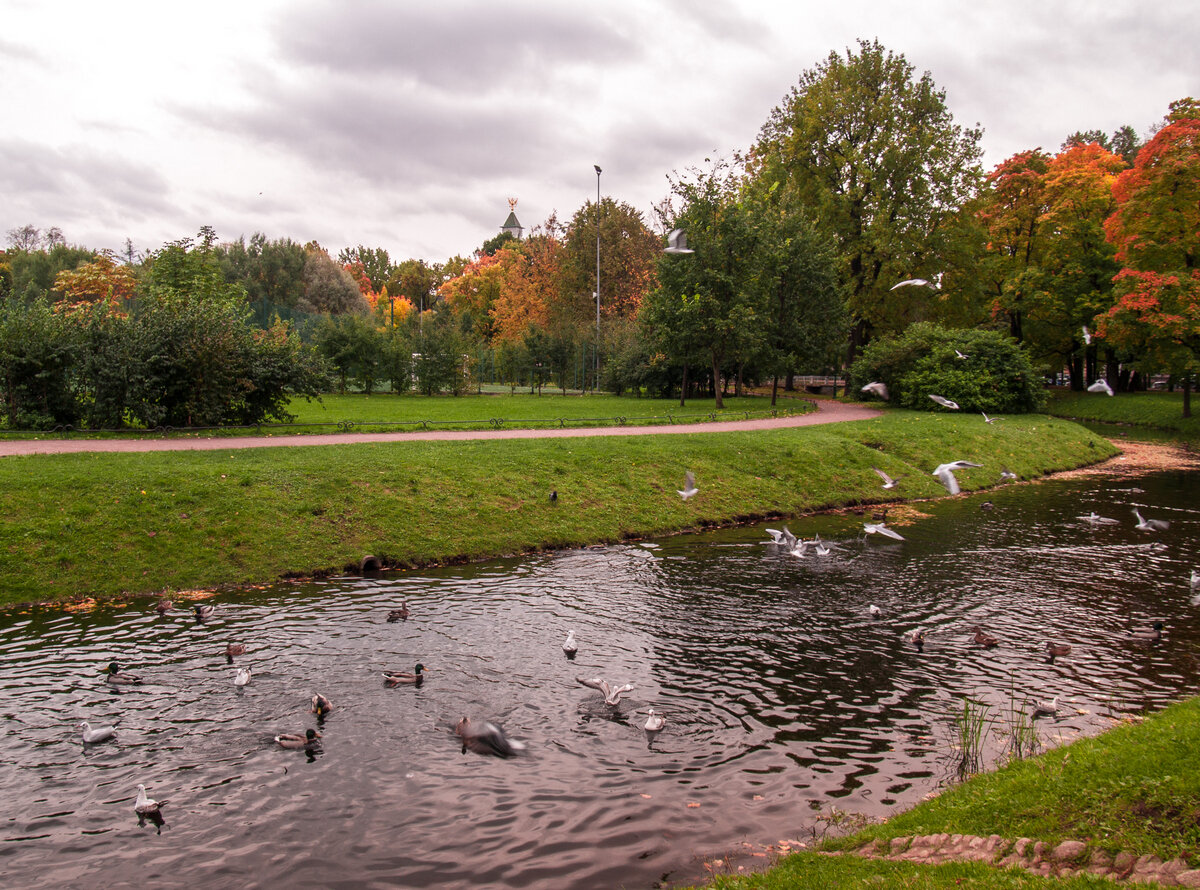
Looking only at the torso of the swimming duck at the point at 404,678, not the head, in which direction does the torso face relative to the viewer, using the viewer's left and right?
facing to the right of the viewer

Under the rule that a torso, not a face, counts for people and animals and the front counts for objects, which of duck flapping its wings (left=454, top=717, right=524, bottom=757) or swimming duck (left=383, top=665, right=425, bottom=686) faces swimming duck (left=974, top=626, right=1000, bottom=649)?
swimming duck (left=383, top=665, right=425, bottom=686)

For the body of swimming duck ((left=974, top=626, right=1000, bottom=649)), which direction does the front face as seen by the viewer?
to the viewer's left

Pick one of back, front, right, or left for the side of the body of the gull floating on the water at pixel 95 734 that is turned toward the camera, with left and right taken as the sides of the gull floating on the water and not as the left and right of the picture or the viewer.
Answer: left

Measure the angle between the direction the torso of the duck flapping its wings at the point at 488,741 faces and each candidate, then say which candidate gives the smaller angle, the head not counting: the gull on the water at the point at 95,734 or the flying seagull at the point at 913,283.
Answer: the gull on the water

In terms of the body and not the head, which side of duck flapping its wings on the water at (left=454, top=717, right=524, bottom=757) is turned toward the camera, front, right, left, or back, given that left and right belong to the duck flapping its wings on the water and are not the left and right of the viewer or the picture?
left

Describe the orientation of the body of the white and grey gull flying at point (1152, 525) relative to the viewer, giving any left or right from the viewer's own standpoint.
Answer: facing to the left of the viewer

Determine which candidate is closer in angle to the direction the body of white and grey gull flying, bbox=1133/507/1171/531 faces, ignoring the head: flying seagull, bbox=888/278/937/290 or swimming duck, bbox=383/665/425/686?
the flying seagull

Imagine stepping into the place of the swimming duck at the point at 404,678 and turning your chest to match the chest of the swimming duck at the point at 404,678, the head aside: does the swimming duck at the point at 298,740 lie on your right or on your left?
on your right
